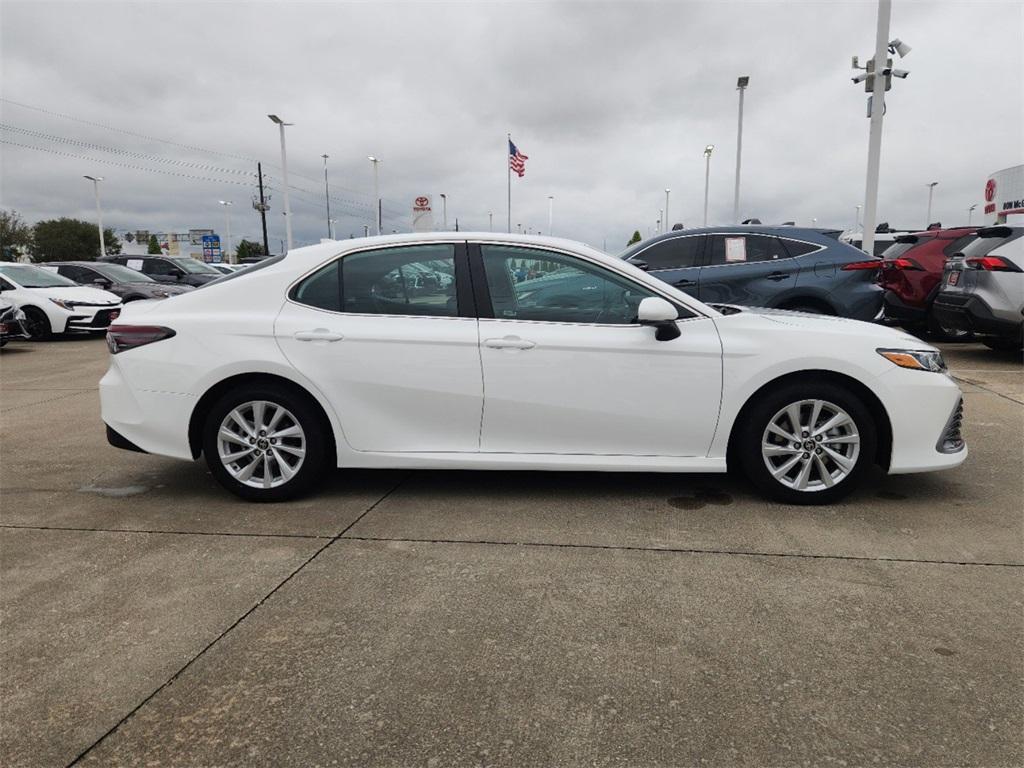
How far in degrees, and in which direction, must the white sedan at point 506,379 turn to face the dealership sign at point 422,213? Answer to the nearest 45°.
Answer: approximately 90° to its left

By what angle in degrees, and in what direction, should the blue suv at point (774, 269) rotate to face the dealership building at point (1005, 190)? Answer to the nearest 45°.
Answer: approximately 90° to its right

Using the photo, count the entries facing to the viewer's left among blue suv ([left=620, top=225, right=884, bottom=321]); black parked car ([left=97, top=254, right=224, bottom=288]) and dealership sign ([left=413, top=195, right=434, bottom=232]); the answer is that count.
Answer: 1

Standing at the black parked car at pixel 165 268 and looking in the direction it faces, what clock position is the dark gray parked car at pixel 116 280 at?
the dark gray parked car at pixel 116 280 is roughly at 2 o'clock from the black parked car at pixel 165 268.

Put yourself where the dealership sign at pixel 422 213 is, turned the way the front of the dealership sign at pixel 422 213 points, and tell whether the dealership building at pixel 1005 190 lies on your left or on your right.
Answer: on your left

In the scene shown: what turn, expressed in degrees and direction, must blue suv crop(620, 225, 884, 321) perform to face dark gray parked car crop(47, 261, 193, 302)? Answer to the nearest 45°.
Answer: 0° — it already faces it

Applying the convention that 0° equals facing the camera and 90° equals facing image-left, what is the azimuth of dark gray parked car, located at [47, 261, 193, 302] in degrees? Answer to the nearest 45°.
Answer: approximately 315°

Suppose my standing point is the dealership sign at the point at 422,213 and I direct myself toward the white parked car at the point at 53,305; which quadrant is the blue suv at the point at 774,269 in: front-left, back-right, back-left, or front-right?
front-left

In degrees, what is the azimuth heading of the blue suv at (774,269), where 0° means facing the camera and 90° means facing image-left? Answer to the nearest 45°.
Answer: approximately 90°

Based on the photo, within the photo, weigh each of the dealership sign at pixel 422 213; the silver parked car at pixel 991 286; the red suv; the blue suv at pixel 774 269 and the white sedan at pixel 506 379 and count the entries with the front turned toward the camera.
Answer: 1

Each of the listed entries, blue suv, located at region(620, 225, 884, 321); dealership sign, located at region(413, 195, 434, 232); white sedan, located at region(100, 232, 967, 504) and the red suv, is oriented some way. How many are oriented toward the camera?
1

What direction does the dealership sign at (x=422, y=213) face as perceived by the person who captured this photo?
facing the viewer

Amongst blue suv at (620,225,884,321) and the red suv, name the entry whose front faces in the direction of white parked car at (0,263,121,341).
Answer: the blue suv

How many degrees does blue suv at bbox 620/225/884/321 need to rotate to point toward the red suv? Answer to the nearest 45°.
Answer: approximately 135° to its right

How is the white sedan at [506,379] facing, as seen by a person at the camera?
facing to the right of the viewer

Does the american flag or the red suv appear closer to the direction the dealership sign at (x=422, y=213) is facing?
the red suv

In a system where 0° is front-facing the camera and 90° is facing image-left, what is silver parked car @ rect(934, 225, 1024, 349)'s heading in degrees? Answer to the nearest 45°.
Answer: approximately 225°

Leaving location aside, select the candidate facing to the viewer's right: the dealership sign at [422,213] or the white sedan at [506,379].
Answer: the white sedan

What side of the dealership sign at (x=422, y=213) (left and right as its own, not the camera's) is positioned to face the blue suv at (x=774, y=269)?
front

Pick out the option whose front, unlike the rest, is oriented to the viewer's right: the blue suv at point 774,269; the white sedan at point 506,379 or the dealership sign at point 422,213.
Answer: the white sedan
